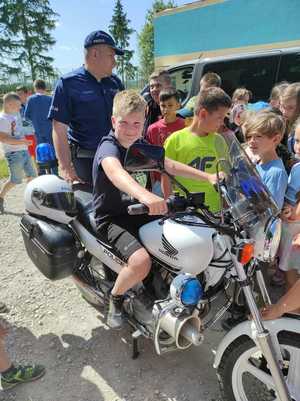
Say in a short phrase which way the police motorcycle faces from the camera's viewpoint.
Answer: facing the viewer and to the right of the viewer

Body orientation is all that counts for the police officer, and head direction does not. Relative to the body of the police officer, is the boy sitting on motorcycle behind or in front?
in front

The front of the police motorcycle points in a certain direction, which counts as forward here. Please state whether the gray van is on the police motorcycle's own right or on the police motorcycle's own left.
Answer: on the police motorcycle's own left

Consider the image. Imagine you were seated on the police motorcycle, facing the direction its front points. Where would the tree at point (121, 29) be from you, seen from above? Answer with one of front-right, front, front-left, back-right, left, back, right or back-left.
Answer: back-left

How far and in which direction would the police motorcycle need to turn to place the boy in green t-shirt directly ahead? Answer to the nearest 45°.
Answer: approximately 135° to its left

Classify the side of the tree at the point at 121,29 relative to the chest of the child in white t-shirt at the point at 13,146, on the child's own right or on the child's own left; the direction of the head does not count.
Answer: on the child's own left

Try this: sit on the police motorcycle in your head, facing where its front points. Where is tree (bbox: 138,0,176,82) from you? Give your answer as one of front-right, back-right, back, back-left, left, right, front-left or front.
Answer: back-left

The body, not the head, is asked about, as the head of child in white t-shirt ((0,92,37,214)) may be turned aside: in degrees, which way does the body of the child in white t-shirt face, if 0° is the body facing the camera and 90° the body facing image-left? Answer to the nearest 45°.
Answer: approximately 315°

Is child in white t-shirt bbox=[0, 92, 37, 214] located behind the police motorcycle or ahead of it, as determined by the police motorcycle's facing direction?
behind
